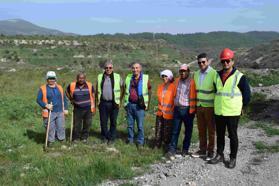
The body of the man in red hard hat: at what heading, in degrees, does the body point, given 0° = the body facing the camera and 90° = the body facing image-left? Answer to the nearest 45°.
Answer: approximately 45°

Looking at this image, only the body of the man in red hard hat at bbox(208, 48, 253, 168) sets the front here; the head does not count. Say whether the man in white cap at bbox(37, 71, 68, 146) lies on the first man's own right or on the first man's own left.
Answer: on the first man's own right

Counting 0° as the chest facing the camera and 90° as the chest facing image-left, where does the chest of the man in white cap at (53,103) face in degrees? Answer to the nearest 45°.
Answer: approximately 0°

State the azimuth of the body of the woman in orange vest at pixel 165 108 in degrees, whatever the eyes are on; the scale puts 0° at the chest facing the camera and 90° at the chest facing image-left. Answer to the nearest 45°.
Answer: approximately 45°

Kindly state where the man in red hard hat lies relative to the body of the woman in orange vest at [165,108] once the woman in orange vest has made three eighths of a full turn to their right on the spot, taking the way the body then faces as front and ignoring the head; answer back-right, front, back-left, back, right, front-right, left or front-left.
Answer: back-right
